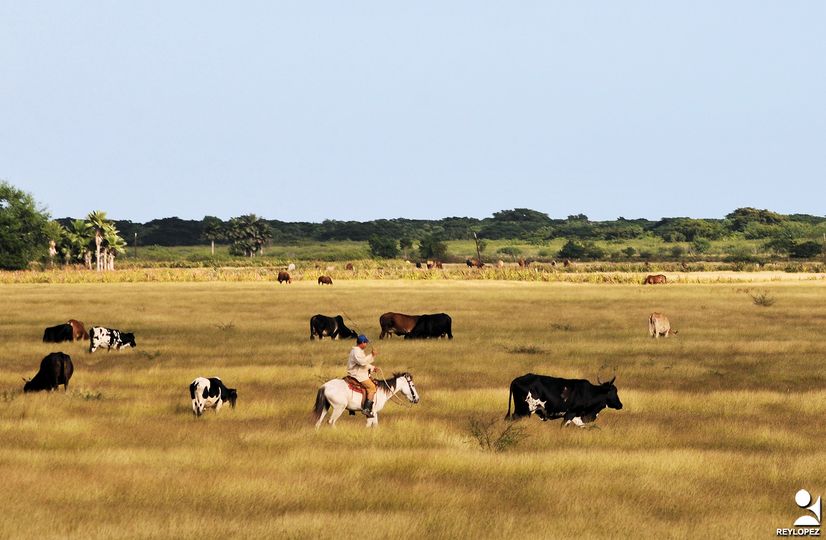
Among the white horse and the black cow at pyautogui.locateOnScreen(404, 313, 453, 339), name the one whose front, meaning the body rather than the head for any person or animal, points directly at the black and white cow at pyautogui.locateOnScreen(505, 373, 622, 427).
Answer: the white horse

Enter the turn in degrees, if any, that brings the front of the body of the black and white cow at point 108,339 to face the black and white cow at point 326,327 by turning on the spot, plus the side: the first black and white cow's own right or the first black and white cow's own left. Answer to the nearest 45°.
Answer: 0° — it already faces it

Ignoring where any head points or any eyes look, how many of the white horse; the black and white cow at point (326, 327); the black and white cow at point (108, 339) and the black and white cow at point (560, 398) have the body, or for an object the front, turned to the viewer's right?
4

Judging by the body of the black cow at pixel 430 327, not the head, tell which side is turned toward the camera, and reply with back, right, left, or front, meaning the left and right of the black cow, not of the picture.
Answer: left

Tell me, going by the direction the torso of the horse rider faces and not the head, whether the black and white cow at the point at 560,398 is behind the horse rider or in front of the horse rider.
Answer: in front

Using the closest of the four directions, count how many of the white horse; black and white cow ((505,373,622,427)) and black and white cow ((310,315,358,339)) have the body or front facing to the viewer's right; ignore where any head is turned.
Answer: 3

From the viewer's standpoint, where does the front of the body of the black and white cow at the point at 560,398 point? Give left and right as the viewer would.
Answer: facing to the right of the viewer

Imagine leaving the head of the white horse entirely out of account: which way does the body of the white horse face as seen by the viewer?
to the viewer's right

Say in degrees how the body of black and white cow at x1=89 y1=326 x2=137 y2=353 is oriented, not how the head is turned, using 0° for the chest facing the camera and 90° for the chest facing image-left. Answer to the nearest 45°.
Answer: approximately 270°

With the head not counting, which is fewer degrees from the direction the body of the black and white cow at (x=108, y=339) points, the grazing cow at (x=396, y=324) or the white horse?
the grazing cow

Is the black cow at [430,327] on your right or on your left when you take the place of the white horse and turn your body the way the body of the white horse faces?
on your left

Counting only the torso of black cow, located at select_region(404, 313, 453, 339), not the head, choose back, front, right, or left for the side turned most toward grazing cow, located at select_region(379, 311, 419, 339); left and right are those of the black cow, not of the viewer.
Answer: front

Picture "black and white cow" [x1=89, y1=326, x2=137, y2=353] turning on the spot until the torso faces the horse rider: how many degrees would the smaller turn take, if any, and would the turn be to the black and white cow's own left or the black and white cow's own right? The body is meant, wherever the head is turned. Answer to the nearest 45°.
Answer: approximately 90° to the black and white cow's own right

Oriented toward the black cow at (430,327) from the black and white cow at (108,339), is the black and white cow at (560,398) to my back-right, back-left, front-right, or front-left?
front-right

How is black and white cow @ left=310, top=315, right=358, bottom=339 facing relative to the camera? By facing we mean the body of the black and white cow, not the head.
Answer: to the viewer's right
